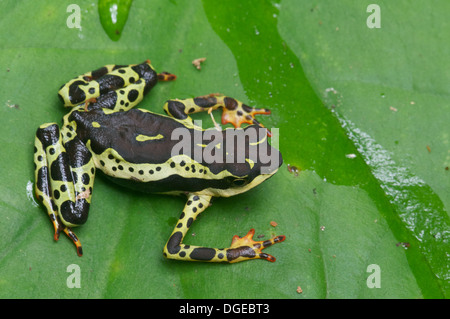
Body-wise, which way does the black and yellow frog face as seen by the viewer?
to the viewer's right
